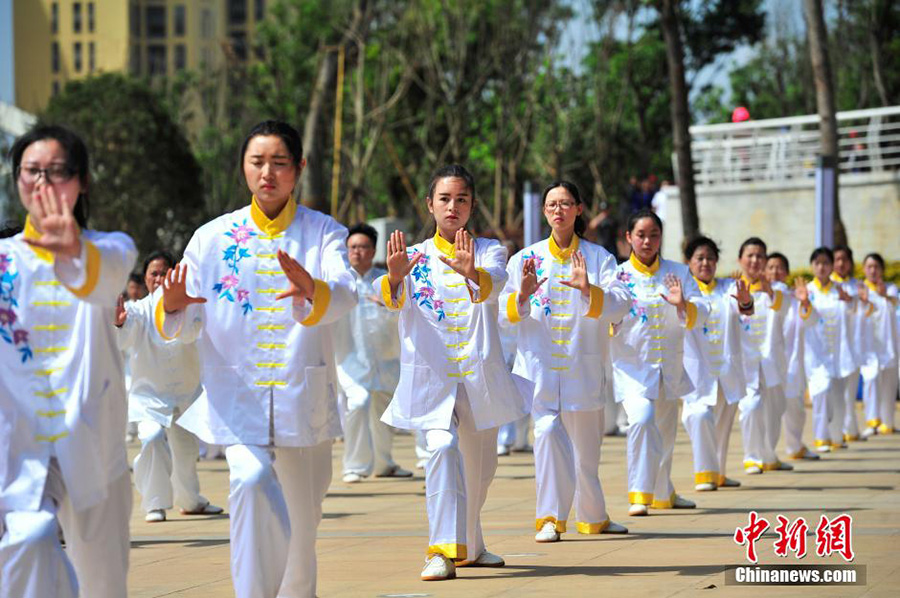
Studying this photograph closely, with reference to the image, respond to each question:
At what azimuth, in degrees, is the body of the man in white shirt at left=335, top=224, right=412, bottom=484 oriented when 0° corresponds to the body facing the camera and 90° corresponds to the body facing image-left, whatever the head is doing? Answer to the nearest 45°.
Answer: approximately 0°

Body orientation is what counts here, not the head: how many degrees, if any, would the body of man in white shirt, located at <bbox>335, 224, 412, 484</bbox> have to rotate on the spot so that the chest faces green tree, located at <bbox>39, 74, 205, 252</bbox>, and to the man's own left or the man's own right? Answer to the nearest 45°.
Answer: approximately 180°

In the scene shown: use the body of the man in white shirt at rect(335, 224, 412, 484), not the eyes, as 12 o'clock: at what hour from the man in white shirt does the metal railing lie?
The metal railing is roughly at 7 o'clock from the man in white shirt.
